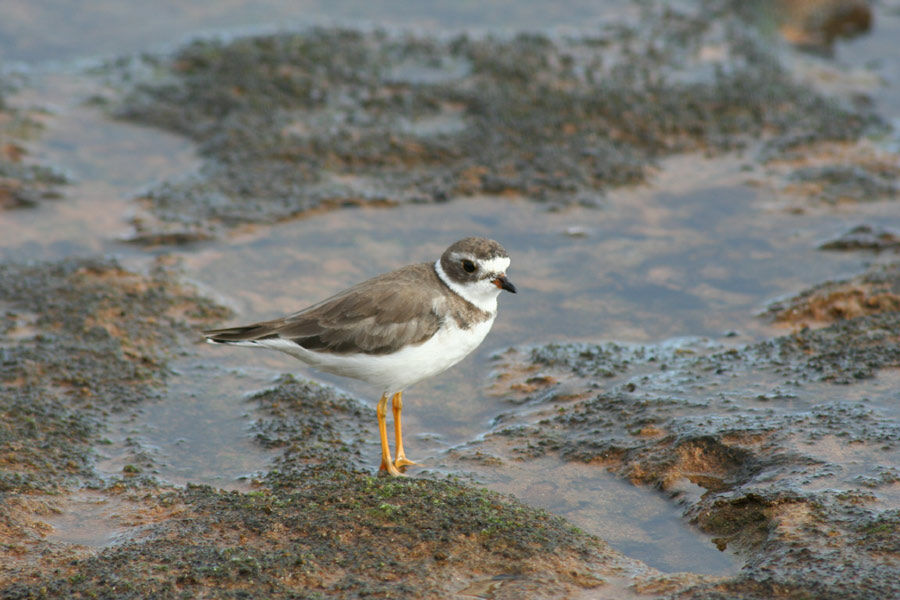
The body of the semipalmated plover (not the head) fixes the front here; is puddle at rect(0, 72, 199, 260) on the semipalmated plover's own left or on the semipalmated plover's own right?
on the semipalmated plover's own left

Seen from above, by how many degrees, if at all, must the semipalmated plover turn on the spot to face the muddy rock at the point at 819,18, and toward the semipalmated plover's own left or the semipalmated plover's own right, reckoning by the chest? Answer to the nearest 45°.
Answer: approximately 45° to the semipalmated plover's own left

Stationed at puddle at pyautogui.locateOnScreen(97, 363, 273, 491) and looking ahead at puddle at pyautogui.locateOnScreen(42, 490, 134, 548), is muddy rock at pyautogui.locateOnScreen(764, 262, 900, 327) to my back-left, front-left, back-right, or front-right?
back-left

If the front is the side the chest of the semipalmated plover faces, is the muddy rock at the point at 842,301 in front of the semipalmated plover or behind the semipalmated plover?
in front

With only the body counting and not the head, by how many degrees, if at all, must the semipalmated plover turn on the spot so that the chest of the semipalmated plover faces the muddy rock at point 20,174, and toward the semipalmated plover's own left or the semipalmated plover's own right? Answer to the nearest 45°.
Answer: approximately 135° to the semipalmated plover's own left

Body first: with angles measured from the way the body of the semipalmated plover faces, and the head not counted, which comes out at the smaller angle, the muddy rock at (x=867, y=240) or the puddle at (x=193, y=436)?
the muddy rock

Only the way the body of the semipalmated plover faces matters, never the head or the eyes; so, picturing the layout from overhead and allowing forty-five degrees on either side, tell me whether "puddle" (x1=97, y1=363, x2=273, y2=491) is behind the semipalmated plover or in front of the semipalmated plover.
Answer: behind

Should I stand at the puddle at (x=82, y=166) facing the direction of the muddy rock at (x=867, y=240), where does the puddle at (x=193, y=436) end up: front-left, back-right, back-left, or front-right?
front-right

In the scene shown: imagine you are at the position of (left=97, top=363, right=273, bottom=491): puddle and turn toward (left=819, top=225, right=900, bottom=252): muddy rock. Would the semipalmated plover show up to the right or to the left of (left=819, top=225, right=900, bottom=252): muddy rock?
right

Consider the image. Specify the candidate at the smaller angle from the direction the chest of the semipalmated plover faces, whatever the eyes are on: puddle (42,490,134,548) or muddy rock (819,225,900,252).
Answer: the muddy rock

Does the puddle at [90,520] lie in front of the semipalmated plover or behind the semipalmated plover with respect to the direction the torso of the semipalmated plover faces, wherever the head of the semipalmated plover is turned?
behind

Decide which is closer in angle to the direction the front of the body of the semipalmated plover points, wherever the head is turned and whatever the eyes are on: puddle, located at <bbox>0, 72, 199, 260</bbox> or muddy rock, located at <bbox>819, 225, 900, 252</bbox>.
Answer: the muddy rock

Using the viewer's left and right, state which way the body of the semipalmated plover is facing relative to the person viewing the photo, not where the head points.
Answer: facing to the right of the viewer
